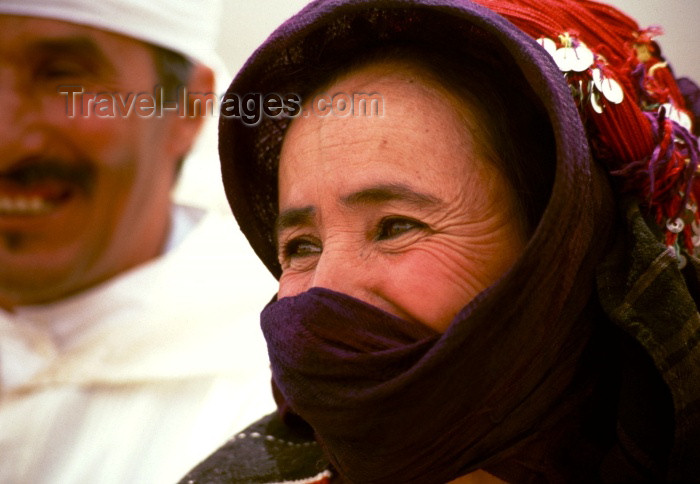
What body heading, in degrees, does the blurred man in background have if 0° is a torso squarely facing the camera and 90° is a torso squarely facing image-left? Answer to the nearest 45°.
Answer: approximately 45°
